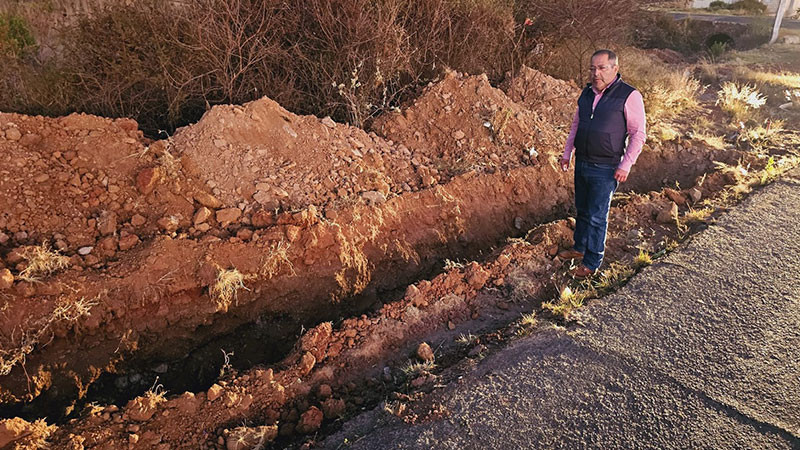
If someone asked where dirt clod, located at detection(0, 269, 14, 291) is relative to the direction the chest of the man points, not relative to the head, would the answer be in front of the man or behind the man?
in front

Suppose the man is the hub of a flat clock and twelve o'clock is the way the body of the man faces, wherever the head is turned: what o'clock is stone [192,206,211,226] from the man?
The stone is roughly at 1 o'clock from the man.

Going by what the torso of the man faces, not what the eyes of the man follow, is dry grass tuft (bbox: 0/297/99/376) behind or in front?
in front

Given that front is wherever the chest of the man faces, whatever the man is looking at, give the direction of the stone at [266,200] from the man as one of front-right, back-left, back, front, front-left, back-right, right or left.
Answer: front-right

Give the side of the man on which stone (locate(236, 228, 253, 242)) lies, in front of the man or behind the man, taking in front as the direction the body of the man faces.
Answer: in front

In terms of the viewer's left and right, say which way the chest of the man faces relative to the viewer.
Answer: facing the viewer and to the left of the viewer

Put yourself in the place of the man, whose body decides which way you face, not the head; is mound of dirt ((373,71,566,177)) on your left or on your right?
on your right

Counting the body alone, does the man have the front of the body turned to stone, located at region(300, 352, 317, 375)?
yes

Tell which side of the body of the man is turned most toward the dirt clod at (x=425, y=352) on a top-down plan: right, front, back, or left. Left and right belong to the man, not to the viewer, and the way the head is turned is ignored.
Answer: front

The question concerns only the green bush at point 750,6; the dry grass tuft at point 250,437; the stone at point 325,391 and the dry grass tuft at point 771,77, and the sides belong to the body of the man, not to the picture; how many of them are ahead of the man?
2

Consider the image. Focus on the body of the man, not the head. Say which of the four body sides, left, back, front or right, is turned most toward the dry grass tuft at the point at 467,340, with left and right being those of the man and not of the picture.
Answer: front
